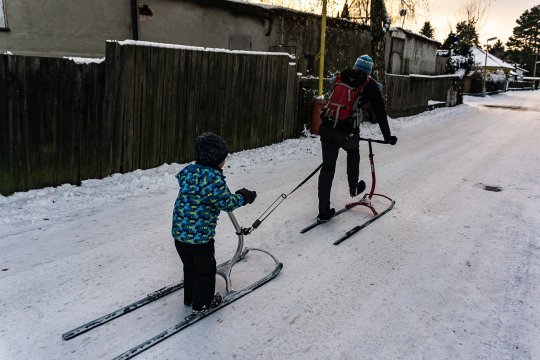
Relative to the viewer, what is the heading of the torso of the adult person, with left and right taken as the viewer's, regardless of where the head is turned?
facing away from the viewer and to the right of the viewer

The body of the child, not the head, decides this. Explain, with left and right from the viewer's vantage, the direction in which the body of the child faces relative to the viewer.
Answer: facing away from the viewer and to the right of the viewer

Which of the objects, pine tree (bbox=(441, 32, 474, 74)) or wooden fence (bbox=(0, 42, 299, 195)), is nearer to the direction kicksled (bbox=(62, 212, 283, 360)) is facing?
the pine tree

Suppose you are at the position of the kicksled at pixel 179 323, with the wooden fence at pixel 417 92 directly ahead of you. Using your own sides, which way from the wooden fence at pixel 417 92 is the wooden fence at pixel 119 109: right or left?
left

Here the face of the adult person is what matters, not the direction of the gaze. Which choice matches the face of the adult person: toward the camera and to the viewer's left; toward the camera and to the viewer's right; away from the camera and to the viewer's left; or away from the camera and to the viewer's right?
away from the camera and to the viewer's right

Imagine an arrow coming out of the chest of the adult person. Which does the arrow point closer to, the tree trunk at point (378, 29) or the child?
the tree trunk

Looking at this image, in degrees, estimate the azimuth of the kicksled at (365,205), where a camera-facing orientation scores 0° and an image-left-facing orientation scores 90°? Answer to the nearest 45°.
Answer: approximately 225°

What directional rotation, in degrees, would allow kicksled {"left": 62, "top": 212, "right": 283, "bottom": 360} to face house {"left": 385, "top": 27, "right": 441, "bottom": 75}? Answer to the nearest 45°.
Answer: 0° — it already faces it

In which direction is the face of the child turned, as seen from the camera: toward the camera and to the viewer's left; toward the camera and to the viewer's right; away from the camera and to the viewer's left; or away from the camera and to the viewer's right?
away from the camera and to the viewer's right

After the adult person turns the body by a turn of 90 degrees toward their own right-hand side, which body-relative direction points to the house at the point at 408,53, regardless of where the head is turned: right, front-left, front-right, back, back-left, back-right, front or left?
back-left

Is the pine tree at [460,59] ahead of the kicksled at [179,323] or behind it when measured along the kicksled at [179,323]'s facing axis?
ahead

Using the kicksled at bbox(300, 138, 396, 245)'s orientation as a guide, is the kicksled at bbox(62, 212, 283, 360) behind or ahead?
behind

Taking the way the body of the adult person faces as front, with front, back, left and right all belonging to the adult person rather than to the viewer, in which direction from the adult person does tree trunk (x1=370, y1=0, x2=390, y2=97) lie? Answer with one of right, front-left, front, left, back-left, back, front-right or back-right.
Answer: front-left

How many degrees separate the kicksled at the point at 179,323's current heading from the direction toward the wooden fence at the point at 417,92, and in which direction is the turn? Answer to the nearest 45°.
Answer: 0° — it already faces it
